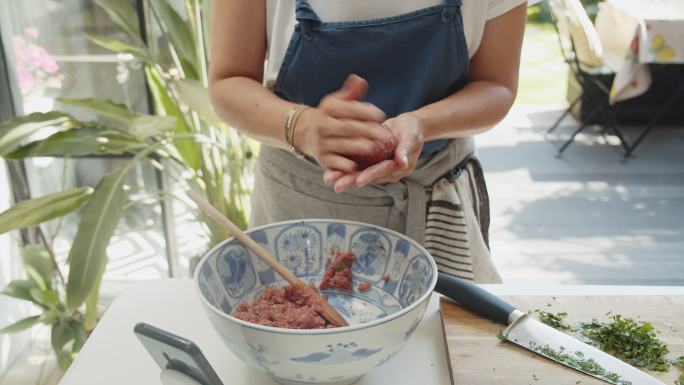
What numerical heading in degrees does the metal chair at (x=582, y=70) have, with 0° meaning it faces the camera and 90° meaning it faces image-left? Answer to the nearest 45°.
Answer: approximately 270°

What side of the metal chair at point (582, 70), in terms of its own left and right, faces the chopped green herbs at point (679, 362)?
right

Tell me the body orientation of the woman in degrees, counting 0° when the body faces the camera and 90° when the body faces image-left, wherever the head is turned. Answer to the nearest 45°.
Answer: approximately 0°

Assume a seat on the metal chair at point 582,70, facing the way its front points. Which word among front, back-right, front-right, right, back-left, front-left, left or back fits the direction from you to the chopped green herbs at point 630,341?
right

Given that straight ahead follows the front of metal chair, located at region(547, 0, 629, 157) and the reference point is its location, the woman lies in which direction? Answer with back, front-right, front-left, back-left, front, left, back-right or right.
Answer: right

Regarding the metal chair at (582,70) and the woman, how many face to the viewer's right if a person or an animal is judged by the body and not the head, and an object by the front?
1

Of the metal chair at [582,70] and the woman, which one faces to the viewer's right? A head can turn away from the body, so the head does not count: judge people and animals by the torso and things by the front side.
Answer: the metal chair

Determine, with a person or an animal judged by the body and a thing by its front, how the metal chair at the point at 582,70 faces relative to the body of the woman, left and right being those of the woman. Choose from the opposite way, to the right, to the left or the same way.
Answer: to the left

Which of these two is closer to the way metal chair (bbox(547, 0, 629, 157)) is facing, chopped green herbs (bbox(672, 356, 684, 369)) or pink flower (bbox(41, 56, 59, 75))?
the chopped green herbs

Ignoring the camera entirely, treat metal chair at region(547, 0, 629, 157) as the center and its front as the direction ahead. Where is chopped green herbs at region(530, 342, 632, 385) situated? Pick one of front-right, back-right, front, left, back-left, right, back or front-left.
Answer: right

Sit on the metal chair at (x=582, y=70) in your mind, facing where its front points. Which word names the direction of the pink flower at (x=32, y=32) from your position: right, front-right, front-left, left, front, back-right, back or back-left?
back-right

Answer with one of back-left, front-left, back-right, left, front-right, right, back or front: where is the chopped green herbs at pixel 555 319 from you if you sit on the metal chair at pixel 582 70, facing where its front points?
right

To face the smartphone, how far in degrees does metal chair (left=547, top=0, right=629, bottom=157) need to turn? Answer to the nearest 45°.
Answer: approximately 90° to its right

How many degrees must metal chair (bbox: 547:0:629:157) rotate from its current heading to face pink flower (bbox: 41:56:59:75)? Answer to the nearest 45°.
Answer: approximately 135° to its right
